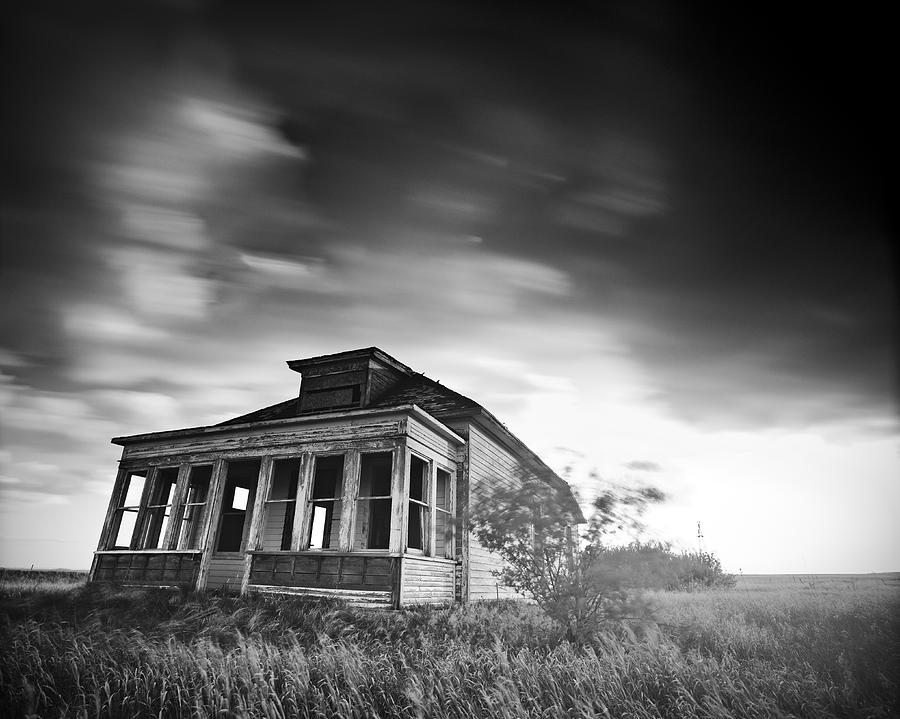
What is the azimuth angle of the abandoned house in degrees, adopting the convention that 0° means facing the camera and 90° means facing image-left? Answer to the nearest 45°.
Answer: approximately 45°
